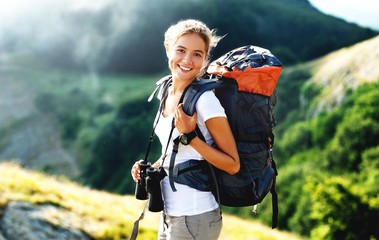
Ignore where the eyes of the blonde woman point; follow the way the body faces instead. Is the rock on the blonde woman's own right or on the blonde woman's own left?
on the blonde woman's own right

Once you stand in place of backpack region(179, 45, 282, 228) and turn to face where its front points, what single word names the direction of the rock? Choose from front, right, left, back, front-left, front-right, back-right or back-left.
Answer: back-left

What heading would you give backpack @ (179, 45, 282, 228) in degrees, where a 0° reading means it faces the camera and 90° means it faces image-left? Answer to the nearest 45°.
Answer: approximately 270°

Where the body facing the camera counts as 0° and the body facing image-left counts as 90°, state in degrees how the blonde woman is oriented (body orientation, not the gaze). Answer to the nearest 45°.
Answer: approximately 45°
